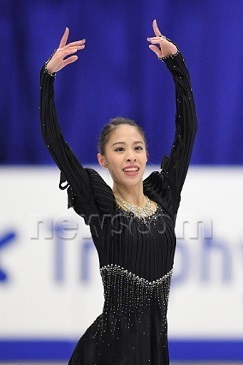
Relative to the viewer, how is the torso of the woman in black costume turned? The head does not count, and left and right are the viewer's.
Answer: facing the viewer and to the right of the viewer
